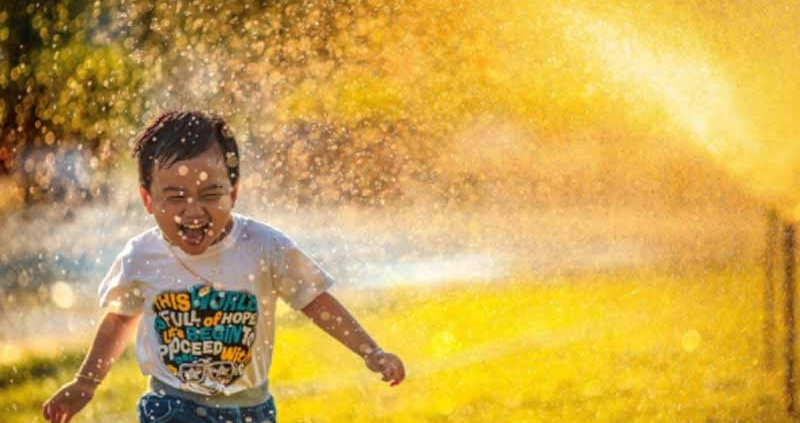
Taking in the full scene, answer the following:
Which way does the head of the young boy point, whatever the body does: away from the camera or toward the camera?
toward the camera

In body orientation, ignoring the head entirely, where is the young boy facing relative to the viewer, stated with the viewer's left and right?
facing the viewer
